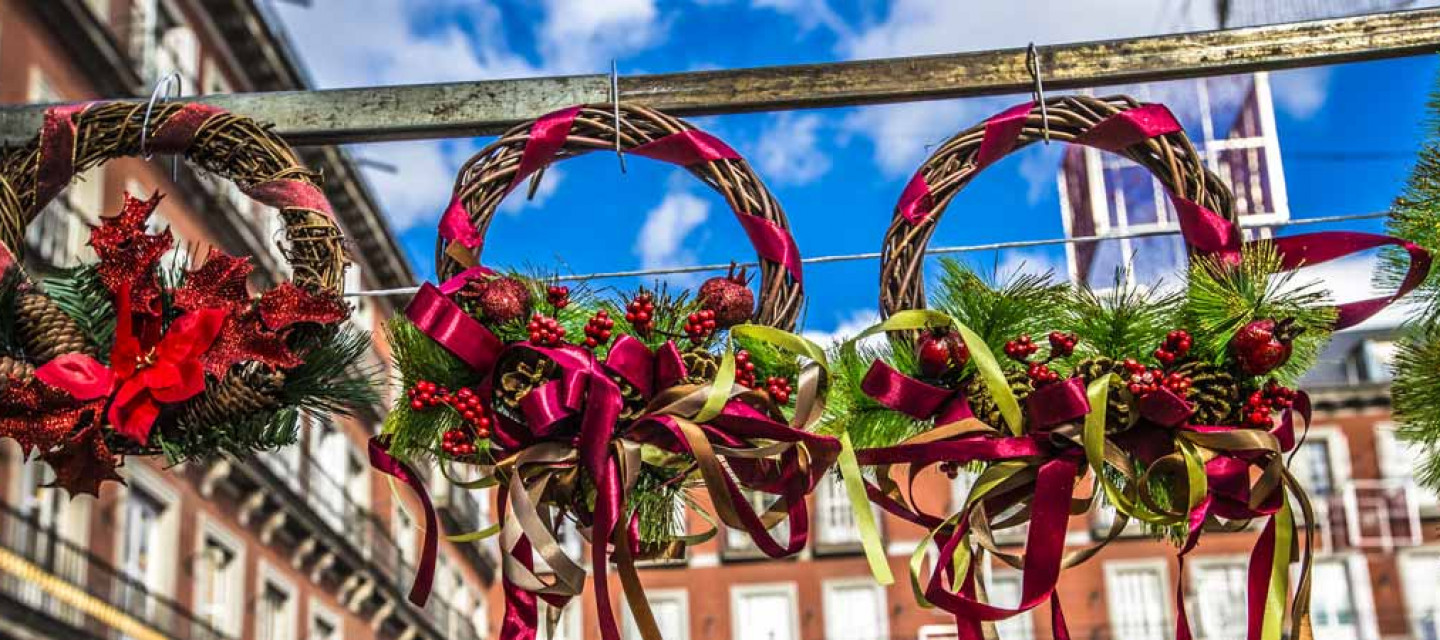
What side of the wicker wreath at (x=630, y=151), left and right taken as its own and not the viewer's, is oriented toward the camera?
front

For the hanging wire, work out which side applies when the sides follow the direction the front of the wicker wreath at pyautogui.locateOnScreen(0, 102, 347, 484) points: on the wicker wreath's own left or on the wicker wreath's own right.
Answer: on the wicker wreath's own left

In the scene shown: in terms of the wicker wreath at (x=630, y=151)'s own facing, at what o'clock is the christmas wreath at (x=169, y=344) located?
The christmas wreath is roughly at 3 o'clock from the wicker wreath.

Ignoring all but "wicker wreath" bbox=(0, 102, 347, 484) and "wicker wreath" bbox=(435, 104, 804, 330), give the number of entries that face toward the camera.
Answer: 2

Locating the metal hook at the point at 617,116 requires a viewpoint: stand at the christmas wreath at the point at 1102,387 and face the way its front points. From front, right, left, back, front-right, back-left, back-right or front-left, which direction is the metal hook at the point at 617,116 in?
right

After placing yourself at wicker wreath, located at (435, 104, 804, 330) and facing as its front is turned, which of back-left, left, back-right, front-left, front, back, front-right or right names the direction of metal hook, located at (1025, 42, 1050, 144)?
left

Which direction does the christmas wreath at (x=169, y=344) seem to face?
toward the camera

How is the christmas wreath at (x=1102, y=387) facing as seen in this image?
toward the camera

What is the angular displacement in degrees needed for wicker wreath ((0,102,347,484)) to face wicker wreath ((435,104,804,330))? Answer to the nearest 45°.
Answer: approximately 90° to its left
